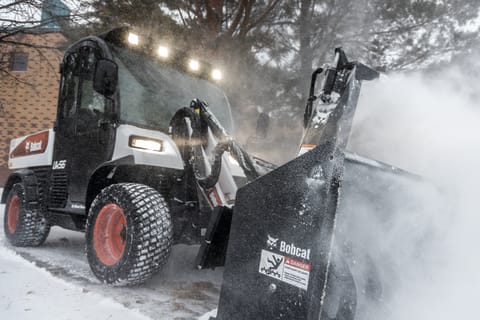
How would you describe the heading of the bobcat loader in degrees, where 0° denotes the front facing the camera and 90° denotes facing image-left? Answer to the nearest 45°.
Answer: approximately 315°
